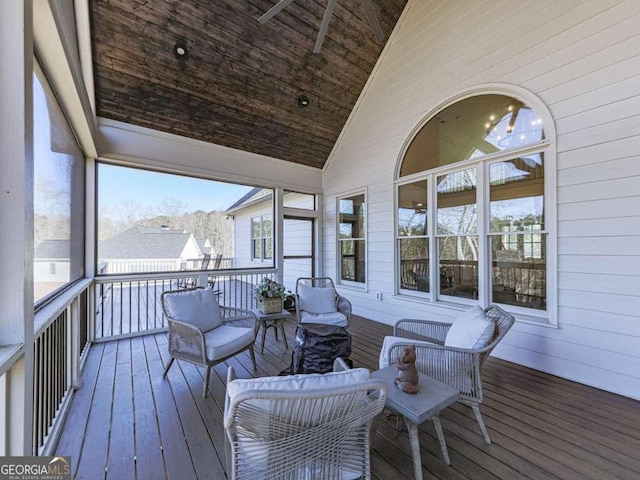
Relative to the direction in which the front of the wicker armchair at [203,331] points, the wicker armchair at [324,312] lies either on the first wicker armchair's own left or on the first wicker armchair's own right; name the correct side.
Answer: on the first wicker armchair's own left

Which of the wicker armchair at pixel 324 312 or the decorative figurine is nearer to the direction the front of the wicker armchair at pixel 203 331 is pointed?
the decorative figurine

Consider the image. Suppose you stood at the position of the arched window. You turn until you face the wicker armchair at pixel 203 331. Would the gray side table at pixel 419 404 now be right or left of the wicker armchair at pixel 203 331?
left

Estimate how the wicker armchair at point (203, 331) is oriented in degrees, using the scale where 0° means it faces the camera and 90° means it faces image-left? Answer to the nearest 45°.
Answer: approximately 315°

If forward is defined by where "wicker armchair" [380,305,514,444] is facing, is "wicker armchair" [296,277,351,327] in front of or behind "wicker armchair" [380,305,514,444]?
in front

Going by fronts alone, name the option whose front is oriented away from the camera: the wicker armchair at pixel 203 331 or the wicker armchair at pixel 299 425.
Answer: the wicker armchair at pixel 299 425

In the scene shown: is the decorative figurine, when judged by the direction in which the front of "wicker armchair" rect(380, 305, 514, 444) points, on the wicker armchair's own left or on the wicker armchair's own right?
on the wicker armchair's own left

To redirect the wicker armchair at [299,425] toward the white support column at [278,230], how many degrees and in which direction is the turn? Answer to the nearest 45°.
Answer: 0° — it already faces it

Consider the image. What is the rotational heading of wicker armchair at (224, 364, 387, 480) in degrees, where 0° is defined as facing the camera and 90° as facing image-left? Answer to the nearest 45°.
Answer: approximately 180°

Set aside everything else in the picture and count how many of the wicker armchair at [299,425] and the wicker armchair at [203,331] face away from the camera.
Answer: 1

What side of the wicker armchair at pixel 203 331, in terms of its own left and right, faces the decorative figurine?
front

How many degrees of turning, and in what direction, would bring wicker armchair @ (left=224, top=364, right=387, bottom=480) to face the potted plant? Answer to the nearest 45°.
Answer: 0° — it already faces it
